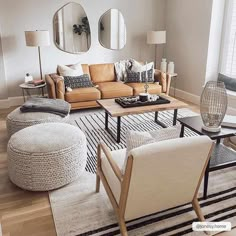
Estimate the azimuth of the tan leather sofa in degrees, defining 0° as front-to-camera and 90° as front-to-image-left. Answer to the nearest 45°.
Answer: approximately 315°

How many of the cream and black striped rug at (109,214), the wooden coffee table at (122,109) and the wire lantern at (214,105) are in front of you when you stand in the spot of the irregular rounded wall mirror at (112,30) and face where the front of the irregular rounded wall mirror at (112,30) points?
3

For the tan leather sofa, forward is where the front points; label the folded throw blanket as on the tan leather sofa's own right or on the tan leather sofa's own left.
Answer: on the tan leather sofa's own right

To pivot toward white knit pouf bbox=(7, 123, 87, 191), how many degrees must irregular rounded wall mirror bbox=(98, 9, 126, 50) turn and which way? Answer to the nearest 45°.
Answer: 0° — it already faces it

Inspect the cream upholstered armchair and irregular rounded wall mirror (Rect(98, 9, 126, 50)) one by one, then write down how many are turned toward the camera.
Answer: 1

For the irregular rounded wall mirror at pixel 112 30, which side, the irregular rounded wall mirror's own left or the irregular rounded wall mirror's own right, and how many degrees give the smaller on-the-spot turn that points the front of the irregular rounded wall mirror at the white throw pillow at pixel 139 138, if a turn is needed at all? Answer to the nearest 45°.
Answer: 0° — it already faces it

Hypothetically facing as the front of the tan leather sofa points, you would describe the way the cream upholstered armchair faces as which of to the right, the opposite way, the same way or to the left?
the opposite way

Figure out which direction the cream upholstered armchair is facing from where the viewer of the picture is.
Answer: facing away from the viewer and to the left of the viewer
